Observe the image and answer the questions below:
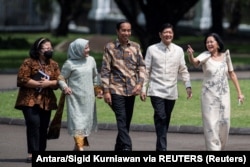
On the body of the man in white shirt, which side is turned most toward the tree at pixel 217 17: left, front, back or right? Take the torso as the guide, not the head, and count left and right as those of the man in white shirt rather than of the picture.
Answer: back

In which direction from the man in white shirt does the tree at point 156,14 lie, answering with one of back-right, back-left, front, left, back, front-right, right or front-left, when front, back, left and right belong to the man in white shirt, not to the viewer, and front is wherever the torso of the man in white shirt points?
back

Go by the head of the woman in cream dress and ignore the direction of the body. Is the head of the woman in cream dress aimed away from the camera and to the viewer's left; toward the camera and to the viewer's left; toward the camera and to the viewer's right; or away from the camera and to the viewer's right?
toward the camera and to the viewer's left

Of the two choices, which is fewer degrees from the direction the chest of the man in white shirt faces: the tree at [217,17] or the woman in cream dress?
the woman in cream dress

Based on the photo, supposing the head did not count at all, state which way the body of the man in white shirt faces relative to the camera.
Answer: toward the camera
